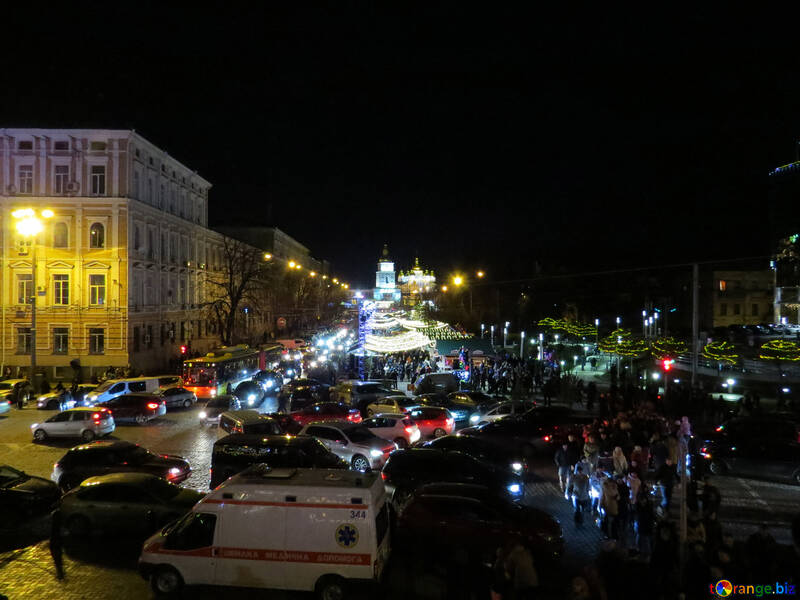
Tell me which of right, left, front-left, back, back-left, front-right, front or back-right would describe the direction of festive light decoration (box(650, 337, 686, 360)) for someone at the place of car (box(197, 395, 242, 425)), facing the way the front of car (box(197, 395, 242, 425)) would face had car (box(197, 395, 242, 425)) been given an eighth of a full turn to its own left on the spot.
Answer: left

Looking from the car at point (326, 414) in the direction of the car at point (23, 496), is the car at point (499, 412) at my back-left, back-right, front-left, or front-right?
back-left

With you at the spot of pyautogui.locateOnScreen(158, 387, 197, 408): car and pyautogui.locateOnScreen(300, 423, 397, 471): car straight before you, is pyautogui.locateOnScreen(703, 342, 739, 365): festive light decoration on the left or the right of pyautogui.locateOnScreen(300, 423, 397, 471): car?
left

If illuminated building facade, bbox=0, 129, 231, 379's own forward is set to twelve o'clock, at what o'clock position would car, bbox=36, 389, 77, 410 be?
The car is roughly at 12 o'clock from the illuminated building facade.

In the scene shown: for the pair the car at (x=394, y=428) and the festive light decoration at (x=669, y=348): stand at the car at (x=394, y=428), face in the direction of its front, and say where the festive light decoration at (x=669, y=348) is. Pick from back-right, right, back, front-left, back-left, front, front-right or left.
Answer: right

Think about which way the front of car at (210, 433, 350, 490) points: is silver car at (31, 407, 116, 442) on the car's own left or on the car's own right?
on the car's own left

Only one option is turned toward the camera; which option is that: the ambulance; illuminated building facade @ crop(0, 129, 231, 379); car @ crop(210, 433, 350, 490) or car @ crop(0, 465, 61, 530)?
the illuminated building facade

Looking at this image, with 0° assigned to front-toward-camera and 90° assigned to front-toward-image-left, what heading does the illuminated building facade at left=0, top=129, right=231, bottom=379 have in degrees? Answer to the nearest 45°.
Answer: approximately 0°

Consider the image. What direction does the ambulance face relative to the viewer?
to the viewer's left
